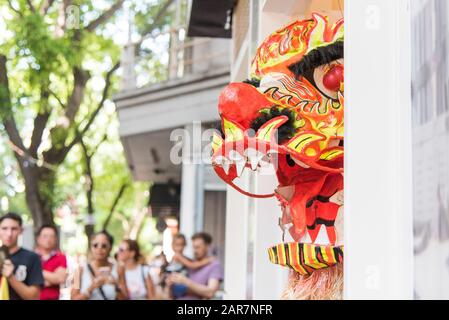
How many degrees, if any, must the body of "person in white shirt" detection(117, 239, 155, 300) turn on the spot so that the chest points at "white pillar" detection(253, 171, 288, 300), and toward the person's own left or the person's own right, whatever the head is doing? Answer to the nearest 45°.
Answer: approximately 45° to the person's own left

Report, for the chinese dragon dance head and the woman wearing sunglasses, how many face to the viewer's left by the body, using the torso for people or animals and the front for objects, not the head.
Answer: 1

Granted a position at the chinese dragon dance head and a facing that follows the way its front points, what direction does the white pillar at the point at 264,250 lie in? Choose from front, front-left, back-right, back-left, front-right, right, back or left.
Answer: right

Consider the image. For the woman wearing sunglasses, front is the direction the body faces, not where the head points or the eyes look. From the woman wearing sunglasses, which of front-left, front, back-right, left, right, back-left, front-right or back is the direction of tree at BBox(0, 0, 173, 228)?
back

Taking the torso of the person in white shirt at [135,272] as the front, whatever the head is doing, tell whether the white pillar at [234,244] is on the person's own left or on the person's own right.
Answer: on the person's own left

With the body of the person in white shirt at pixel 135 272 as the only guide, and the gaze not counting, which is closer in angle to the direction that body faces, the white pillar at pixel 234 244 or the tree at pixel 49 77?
the white pillar

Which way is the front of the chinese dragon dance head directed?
to the viewer's left

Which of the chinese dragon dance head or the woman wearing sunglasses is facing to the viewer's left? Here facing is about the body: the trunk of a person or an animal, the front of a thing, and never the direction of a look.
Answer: the chinese dragon dance head

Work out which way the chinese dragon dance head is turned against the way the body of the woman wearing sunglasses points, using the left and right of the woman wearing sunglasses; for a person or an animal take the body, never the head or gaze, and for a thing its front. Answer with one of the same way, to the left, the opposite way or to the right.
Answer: to the right
